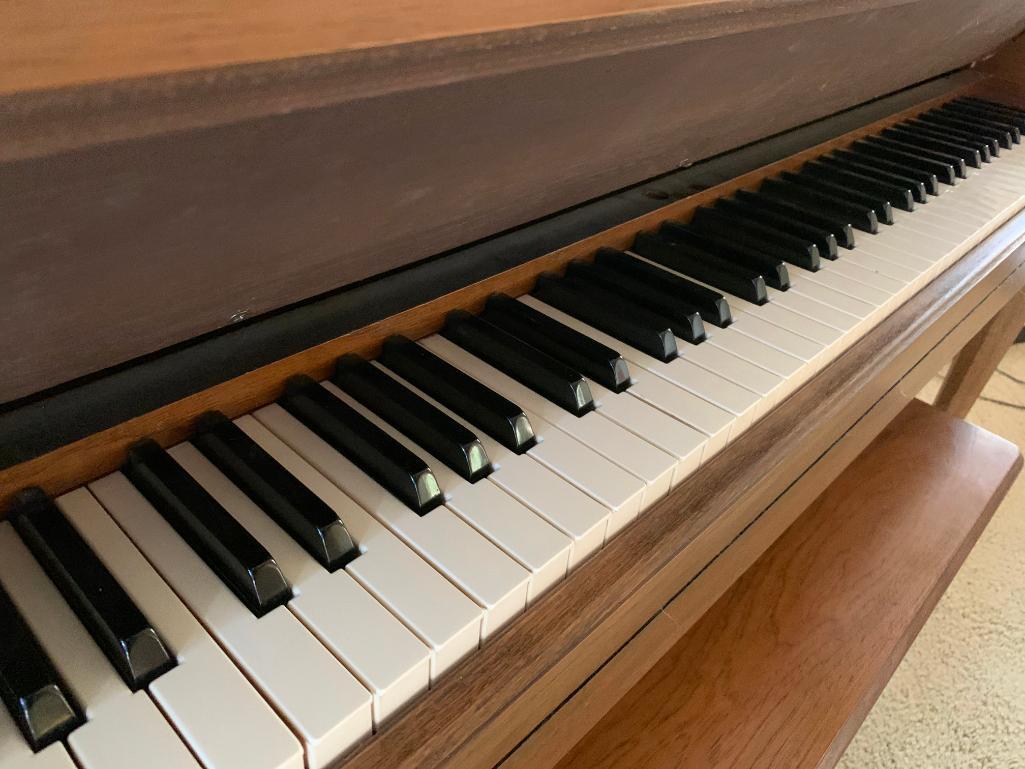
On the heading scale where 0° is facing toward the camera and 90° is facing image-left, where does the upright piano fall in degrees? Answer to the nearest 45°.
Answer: approximately 315°

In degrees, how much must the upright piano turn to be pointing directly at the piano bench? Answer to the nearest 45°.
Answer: approximately 45° to its left
